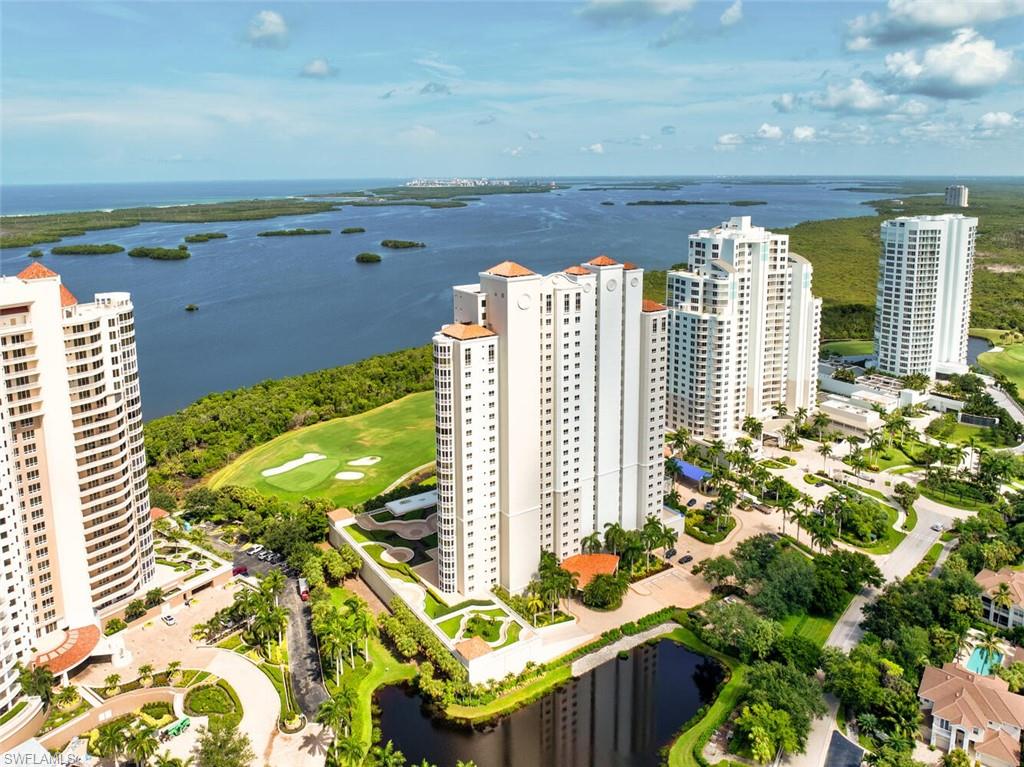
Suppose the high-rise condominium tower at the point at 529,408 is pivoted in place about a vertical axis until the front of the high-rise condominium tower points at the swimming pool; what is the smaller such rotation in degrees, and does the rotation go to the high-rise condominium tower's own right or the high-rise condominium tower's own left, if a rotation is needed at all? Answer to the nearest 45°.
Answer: approximately 45° to the high-rise condominium tower's own left

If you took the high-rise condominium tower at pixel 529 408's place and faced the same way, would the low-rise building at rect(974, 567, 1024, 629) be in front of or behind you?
in front

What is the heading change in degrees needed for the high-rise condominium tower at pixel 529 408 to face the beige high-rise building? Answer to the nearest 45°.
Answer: approximately 135° to its right

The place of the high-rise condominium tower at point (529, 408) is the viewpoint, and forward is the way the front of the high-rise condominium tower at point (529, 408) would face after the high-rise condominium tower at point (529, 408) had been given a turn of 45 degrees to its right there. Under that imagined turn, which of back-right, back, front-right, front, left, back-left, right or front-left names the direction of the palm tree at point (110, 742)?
front-right

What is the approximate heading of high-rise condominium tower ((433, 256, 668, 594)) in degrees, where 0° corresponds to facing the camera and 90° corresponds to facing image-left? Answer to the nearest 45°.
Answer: approximately 315°

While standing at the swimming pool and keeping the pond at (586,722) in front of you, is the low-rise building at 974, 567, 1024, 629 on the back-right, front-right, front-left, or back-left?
back-right

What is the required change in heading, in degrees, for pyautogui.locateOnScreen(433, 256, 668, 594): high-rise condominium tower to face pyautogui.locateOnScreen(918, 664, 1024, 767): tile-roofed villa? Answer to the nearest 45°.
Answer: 0° — it already faces it

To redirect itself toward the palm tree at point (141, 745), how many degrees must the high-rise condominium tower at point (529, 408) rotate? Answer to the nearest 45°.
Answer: approximately 90° to its right

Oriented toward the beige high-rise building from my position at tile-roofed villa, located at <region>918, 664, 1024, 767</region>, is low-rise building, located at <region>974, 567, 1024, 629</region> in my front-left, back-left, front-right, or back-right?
back-right
